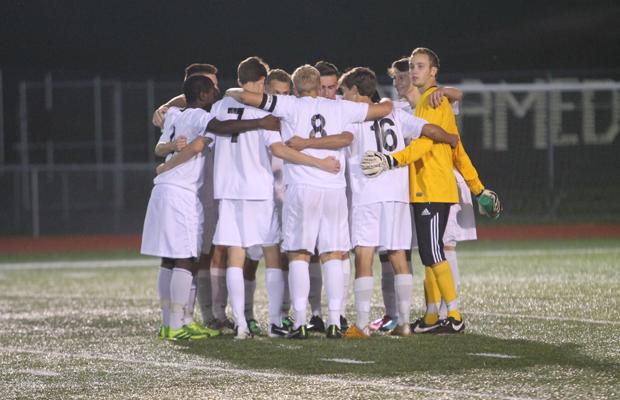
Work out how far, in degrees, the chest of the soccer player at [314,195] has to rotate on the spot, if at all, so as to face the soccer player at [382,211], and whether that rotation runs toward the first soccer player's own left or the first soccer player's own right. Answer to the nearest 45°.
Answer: approximately 90° to the first soccer player's own right

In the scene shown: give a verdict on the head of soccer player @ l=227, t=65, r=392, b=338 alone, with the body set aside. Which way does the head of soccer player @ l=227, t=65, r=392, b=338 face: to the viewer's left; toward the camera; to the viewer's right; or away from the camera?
away from the camera

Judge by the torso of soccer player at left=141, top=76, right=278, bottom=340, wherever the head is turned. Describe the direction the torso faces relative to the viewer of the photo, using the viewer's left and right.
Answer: facing to the right of the viewer

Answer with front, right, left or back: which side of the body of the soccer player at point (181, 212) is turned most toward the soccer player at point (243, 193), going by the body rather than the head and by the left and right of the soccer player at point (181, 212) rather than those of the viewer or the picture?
front

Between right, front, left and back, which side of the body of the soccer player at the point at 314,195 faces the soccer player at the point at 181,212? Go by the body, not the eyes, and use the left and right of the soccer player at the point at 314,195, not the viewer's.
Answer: left

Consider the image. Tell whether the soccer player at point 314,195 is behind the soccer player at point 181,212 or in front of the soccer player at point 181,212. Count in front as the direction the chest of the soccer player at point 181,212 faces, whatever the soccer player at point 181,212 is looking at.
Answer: in front

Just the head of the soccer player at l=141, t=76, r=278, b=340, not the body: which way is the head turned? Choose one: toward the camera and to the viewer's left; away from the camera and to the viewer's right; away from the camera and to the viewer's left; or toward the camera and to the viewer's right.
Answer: away from the camera and to the viewer's right

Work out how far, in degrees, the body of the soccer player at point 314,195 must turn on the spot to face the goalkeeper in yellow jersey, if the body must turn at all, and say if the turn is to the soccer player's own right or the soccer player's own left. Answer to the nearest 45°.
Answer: approximately 90° to the soccer player's own right

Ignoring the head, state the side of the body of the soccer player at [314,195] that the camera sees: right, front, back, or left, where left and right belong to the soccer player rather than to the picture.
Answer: back

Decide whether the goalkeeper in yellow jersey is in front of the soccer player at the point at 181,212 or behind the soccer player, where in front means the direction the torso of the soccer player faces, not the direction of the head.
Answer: in front
